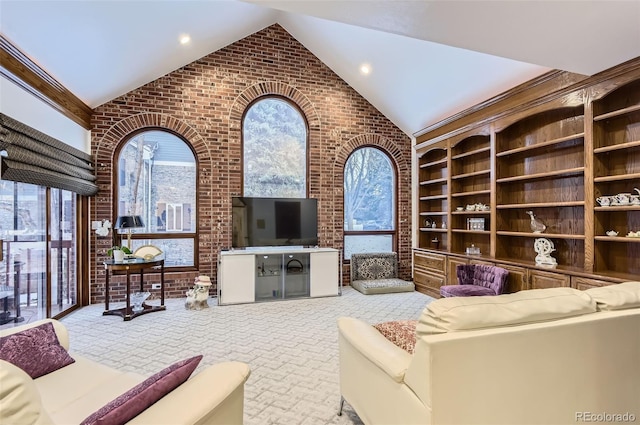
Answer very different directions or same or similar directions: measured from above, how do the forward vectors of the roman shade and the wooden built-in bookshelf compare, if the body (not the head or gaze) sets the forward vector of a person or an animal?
very different directions

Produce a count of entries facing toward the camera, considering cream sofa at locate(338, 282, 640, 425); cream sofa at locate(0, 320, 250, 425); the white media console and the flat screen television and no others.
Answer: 2

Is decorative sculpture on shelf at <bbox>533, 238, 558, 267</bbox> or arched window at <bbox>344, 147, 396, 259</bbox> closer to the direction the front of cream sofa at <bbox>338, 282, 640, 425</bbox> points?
the arched window

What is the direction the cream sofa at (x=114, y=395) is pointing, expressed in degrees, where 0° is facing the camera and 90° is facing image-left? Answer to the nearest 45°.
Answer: approximately 225°

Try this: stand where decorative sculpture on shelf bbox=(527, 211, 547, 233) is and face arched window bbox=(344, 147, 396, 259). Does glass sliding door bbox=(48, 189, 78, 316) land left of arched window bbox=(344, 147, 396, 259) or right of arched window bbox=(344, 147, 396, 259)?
left

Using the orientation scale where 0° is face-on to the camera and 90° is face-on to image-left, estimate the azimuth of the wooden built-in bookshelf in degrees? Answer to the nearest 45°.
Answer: approximately 45°

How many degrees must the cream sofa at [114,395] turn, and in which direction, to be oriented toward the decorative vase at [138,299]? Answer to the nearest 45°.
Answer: approximately 45° to its left

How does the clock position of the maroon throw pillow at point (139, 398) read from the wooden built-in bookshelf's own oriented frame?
The maroon throw pillow is roughly at 11 o'clock from the wooden built-in bookshelf.

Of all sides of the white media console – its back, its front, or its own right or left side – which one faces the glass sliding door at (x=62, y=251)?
right

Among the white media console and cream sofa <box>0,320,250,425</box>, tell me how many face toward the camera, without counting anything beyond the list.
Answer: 1

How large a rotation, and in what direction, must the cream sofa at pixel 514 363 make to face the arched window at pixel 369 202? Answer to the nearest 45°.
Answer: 0° — it already faces it

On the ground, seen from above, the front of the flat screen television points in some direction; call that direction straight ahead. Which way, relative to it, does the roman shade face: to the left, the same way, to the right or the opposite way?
to the left

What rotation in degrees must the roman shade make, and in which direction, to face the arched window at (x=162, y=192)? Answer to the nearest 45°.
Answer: approximately 90° to its left
